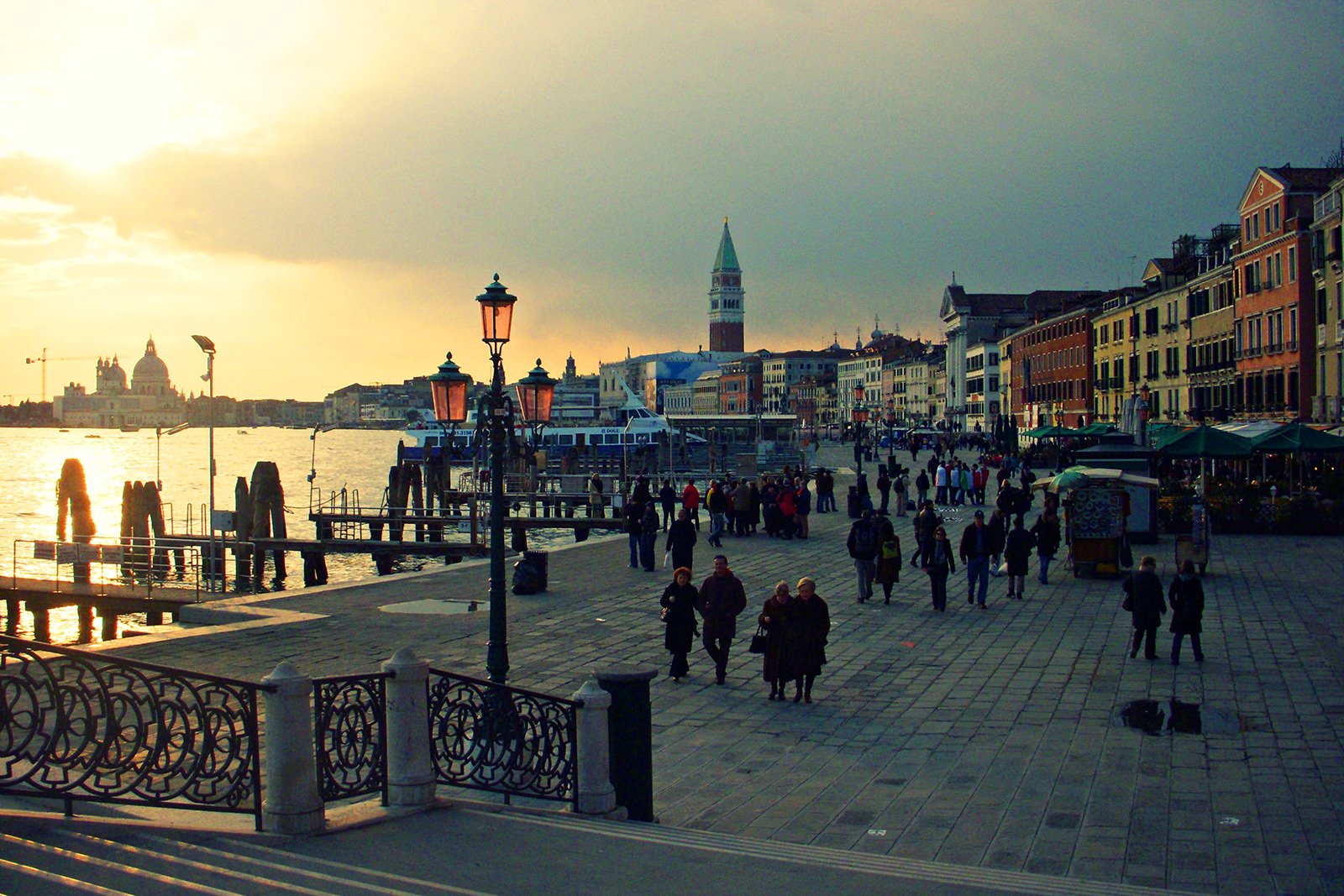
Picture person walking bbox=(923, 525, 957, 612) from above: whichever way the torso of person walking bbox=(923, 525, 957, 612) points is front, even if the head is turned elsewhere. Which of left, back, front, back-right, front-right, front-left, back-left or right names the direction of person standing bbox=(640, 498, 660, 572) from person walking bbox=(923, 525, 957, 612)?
back-right

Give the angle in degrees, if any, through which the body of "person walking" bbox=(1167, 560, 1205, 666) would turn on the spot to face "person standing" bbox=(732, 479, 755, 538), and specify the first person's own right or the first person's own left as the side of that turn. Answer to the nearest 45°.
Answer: approximately 45° to the first person's own left

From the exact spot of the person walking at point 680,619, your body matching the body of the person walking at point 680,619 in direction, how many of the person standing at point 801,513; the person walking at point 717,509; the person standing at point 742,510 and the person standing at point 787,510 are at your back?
4

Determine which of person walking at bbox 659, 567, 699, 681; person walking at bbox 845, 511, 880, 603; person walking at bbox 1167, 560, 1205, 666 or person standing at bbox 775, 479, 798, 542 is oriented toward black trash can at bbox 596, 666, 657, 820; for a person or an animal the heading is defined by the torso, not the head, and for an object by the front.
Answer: person walking at bbox 659, 567, 699, 681

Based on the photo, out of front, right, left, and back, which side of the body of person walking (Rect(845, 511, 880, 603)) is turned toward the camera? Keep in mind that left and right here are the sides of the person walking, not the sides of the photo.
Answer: back

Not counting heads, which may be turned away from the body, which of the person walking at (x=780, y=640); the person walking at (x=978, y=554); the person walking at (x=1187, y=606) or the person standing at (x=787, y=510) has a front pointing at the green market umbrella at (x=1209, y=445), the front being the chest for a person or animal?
the person walking at (x=1187, y=606)

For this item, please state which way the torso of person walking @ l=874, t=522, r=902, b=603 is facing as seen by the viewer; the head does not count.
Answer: away from the camera
